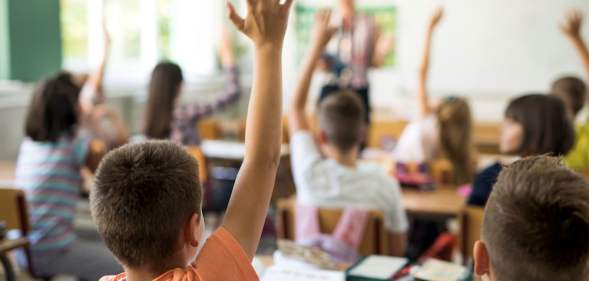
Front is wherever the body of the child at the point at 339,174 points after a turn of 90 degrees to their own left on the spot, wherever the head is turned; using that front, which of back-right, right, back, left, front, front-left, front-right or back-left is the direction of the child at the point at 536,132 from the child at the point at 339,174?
back

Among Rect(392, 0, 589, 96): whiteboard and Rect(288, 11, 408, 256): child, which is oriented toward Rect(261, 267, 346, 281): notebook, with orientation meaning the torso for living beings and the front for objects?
the whiteboard

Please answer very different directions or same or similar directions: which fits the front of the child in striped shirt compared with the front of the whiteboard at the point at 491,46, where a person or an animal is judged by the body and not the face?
very different directions

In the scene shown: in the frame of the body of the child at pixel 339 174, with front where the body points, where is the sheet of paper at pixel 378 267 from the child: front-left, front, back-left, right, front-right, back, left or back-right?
back

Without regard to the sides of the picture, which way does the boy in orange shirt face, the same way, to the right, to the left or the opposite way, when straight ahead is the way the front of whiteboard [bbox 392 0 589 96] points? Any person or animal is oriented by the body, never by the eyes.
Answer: the opposite way

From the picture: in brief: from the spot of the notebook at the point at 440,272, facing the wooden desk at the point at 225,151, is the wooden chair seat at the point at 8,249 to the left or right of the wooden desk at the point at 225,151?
left

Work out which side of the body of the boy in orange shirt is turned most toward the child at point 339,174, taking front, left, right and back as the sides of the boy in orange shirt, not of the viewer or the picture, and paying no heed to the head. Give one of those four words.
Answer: front

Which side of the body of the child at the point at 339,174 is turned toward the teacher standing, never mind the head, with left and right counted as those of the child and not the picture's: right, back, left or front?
front

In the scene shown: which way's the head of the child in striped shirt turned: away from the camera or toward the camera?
away from the camera

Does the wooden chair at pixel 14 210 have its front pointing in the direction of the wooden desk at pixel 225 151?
yes

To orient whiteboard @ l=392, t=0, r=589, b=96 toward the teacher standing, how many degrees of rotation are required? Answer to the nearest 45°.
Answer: approximately 45° to its right

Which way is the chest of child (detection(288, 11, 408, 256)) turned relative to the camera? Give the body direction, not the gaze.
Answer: away from the camera

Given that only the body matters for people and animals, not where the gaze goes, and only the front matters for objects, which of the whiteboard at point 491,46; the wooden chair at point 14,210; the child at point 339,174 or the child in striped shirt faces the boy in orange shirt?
the whiteboard

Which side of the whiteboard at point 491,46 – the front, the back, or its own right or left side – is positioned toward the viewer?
front

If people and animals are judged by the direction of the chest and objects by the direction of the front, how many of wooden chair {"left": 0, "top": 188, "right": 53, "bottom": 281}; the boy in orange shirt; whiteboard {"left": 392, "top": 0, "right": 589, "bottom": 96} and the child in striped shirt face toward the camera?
1
